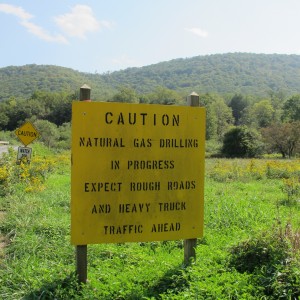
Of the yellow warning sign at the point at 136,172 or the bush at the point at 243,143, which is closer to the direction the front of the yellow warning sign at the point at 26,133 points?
the yellow warning sign

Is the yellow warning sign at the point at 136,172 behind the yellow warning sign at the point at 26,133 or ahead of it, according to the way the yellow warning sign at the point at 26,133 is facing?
ahead

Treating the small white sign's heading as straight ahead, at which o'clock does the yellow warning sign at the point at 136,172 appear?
The yellow warning sign is roughly at 12 o'clock from the small white sign.

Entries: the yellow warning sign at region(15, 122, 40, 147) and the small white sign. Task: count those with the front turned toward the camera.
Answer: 2

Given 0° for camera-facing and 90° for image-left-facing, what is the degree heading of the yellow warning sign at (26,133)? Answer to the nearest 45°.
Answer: approximately 0°
